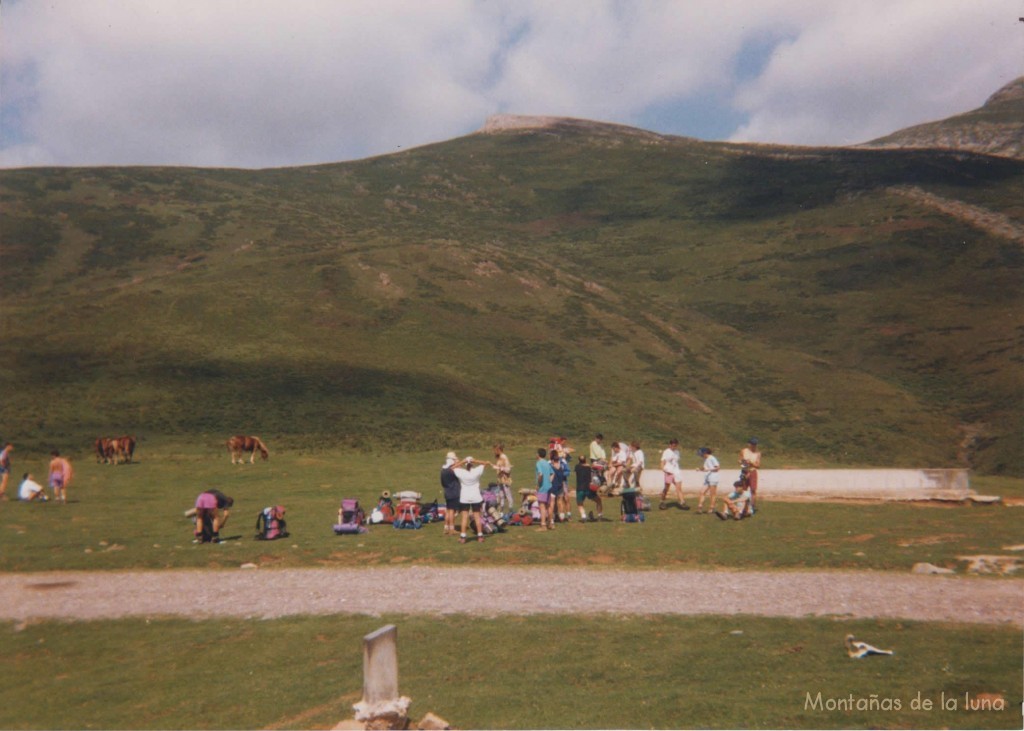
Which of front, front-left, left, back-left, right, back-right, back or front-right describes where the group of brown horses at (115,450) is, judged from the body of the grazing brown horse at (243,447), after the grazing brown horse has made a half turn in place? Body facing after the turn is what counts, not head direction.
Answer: front

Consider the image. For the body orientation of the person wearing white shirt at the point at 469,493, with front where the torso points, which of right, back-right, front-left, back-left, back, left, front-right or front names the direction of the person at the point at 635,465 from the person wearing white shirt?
front-right

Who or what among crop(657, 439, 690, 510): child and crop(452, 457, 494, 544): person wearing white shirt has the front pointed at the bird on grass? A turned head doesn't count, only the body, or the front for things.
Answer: the child

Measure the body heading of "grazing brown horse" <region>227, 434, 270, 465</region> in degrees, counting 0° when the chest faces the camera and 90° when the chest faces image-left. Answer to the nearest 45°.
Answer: approximately 270°

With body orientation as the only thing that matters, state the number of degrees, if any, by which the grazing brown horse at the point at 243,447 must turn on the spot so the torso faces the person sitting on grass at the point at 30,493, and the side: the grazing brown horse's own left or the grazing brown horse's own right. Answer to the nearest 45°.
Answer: approximately 135° to the grazing brown horse's own right

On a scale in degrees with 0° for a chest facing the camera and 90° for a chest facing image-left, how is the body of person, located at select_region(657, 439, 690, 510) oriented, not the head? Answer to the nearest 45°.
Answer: approximately 0°

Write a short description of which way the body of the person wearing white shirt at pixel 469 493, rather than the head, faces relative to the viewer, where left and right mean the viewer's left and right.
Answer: facing away from the viewer

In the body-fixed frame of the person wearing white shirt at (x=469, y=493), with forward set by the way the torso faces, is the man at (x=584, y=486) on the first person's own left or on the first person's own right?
on the first person's own right

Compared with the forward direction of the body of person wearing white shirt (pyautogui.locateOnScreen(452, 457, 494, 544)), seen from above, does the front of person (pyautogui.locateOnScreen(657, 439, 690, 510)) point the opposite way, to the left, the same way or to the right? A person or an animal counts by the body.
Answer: the opposite way
